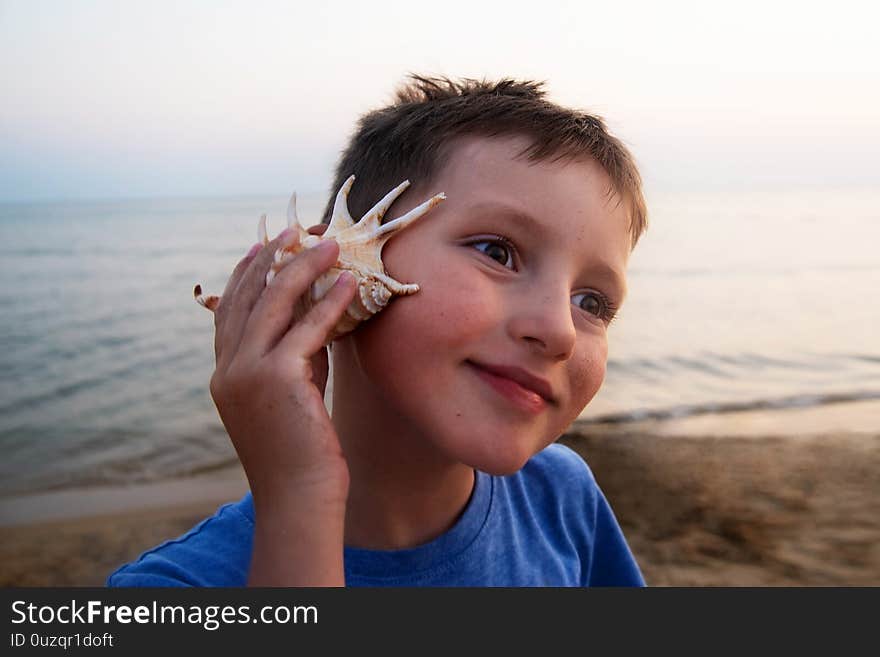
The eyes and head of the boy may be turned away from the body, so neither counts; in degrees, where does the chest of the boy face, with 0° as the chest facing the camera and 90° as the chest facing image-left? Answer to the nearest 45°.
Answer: approximately 315°
